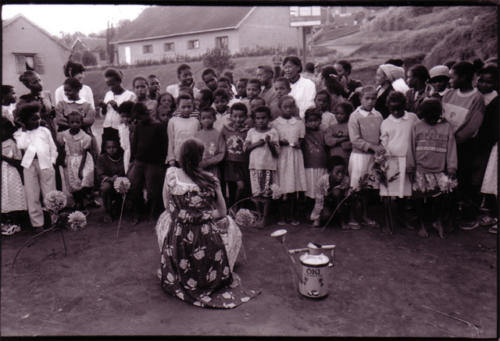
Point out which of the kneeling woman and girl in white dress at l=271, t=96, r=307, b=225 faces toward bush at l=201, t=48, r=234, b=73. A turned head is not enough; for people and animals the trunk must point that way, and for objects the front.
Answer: the kneeling woman

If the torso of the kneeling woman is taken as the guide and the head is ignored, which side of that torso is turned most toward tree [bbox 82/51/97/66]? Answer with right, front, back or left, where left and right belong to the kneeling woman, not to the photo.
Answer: front

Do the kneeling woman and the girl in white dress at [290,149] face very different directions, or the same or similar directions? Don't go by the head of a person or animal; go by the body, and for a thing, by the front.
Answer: very different directions

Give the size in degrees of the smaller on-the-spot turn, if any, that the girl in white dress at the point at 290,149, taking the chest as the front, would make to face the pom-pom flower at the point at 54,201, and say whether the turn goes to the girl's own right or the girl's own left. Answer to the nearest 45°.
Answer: approximately 45° to the girl's own right

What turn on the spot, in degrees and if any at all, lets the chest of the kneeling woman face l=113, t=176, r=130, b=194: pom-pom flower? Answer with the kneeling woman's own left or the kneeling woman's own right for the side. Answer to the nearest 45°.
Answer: approximately 45° to the kneeling woman's own left

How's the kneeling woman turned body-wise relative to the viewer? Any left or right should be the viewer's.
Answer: facing away from the viewer

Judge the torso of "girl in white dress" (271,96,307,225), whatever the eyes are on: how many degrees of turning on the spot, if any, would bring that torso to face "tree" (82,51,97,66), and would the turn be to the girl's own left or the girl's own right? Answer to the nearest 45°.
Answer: approximately 135° to the girl's own right

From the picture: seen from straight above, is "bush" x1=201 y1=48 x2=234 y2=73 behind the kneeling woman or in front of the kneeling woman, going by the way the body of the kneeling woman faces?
in front

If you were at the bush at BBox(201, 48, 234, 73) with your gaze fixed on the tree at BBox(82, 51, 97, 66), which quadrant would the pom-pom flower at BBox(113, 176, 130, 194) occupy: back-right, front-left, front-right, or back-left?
back-left

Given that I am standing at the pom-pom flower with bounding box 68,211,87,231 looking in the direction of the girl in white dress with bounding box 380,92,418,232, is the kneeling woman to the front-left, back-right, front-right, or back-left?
front-right

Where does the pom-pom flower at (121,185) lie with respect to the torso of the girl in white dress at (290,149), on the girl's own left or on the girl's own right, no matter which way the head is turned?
on the girl's own right

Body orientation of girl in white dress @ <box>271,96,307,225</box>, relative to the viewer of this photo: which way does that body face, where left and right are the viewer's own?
facing the viewer

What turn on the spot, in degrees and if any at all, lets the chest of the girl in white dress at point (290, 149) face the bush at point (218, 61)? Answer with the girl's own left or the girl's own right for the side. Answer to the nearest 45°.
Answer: approximately 180°

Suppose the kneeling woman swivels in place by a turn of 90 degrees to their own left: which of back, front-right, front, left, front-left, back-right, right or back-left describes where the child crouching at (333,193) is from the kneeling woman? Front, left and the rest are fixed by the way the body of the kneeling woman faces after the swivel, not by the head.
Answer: back-right

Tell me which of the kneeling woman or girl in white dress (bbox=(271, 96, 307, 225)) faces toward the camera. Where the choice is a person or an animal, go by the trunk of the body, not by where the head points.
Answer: the girl in white dress

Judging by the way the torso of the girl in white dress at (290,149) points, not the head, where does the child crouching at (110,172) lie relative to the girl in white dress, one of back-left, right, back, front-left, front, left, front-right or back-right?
right

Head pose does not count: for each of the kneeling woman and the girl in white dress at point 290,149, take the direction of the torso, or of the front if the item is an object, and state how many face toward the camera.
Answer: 1

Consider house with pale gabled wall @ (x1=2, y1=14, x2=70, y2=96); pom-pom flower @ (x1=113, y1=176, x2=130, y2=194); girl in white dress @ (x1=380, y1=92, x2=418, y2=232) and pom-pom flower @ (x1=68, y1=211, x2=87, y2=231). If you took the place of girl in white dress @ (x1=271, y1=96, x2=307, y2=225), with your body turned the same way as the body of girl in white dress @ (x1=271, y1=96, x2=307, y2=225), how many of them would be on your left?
1
